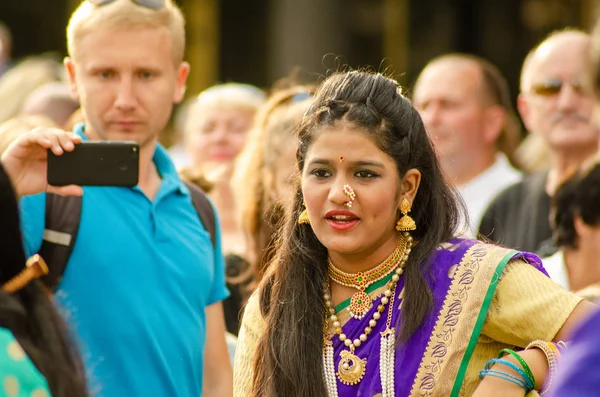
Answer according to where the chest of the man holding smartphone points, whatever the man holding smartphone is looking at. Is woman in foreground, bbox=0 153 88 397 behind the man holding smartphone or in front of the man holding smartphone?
in front

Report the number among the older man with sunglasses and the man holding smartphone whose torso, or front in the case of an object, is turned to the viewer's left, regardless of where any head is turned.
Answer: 0

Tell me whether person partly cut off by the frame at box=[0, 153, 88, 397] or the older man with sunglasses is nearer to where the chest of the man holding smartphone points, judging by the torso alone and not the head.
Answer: the person partly cut off by the frame

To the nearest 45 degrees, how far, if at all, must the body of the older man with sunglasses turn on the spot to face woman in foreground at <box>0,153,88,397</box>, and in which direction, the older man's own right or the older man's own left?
approximately 45° to the older man's own right

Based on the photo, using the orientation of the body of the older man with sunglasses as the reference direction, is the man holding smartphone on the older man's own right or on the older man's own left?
on the older man's own right

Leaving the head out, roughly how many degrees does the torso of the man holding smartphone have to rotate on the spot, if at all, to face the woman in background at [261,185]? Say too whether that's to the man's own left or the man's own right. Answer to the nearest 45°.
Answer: approximately 135° to the man's own left

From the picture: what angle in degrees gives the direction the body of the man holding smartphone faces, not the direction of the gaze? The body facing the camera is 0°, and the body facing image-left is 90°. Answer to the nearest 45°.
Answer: approximately 0°

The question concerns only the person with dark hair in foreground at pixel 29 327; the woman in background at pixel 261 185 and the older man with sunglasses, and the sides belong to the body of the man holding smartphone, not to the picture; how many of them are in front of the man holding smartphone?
1
